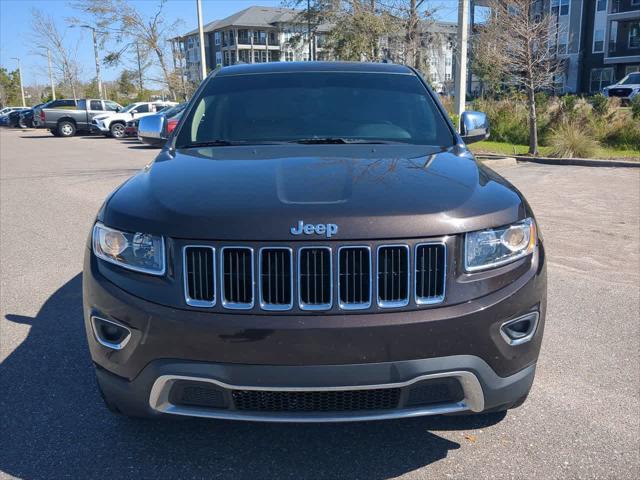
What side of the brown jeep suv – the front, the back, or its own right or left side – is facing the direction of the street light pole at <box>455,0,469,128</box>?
back

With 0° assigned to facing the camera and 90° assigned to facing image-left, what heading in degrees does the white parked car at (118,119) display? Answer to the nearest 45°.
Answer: approximately 45°

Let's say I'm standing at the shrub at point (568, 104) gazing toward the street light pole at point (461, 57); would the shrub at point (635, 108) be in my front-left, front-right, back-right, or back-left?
back-left

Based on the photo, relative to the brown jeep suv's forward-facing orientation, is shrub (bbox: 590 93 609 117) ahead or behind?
behind

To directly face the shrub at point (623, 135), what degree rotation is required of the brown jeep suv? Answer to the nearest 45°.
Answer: approximately 135° to its left

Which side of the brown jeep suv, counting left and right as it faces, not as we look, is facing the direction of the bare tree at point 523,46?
back

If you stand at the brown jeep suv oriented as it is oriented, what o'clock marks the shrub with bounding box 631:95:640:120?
The shrub is roughly at 7 o'clock from the brown jeep suv.

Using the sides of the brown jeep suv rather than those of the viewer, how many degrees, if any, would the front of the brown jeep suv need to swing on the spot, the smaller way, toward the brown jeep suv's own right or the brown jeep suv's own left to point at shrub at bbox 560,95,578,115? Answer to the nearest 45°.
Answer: approximately 135° to the brown jeep suv's own left

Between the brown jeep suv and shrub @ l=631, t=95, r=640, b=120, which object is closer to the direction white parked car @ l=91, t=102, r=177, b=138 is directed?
the brown jeep suv
